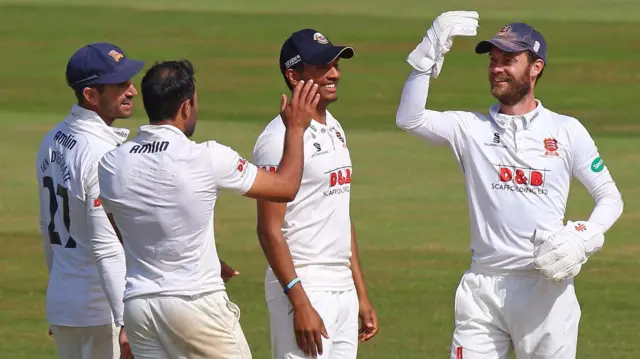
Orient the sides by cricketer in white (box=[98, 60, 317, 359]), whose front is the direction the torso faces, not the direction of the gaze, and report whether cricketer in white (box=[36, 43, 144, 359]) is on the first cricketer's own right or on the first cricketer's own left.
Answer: on the first cricketer's own left

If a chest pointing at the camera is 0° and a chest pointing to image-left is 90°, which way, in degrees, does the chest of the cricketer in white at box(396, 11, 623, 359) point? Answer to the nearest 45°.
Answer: approximately 0°

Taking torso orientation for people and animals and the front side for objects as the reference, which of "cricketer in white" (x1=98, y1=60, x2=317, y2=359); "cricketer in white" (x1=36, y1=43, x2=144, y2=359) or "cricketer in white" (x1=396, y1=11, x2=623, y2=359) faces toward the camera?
"cricketer in white" (x1=396, y1=11, x2=623, y2=359)

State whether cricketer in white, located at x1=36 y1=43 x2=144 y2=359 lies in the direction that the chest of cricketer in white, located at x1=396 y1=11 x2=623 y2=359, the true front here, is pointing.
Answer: no

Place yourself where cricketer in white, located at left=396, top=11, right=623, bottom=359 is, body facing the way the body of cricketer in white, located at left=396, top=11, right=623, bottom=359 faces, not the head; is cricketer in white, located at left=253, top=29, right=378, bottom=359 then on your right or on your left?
on your right

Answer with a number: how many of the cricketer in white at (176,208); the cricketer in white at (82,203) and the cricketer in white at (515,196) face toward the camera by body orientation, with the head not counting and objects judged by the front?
1

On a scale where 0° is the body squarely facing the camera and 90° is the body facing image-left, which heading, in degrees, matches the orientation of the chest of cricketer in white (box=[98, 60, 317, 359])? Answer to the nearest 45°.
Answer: approximately 225°

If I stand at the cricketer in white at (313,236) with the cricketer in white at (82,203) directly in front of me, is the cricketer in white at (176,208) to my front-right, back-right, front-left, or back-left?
front-left

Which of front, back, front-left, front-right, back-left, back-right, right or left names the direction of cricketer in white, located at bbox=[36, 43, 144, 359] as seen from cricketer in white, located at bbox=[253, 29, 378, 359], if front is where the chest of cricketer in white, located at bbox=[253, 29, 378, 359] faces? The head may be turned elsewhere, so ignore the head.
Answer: back-right

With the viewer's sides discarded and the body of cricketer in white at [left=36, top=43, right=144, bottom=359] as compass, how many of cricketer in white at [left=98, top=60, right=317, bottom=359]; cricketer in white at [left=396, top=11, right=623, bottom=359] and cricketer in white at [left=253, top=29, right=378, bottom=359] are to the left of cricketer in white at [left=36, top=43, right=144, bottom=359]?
0

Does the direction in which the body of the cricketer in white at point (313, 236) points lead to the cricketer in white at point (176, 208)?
no

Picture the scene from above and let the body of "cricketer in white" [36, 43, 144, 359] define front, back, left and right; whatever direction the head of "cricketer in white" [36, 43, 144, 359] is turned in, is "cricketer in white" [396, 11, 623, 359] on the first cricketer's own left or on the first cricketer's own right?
on the first cricketer's own right

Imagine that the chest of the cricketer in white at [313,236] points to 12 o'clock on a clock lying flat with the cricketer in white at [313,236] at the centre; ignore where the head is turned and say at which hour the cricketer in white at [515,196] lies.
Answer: the cricketer in white at [515,196] is roughly at 10 o'clock from the cricketer in white at [313,236].

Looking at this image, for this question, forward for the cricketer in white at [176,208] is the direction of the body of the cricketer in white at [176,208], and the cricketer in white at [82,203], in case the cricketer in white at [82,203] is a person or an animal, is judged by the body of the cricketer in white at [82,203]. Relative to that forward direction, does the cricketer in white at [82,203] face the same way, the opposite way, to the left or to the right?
the same way

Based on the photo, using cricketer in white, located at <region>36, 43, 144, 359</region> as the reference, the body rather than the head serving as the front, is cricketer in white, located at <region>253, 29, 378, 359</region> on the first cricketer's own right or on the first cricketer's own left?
on the first cricketer's own right
